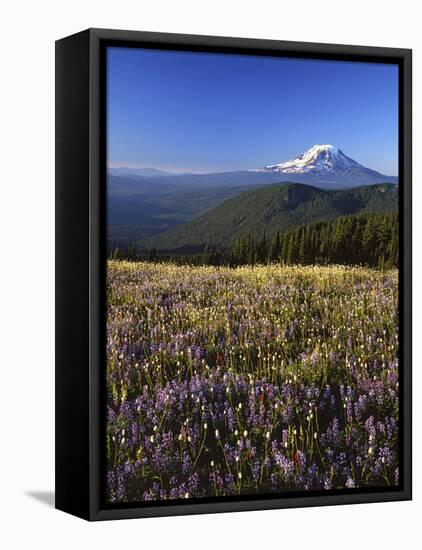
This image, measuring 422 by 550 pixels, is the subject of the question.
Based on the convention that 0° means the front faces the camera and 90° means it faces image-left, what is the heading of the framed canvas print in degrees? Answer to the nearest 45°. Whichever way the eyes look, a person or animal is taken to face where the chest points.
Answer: approximately 315°
